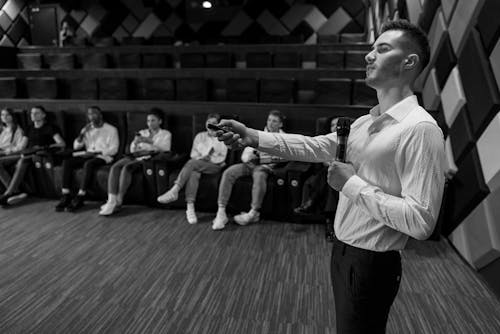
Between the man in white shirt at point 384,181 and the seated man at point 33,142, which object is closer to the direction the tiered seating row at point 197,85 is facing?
the man in white shirt

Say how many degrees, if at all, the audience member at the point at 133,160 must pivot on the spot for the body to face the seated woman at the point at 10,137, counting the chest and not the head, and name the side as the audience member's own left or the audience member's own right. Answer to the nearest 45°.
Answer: approximately 90° to the audience member's own right

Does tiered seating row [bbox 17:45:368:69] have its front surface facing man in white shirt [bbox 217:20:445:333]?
yes

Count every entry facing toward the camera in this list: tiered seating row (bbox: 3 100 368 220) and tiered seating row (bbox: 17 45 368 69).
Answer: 2

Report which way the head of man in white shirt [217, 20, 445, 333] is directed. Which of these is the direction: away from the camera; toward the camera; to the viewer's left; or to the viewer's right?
to the viewer's left

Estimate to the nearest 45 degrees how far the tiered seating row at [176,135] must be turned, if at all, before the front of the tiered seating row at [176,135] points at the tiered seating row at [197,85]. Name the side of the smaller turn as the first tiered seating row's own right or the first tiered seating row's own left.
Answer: approximately 180°

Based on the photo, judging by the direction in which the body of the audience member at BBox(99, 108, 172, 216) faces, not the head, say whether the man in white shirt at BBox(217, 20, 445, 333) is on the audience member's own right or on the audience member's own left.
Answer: on the audience member's own left

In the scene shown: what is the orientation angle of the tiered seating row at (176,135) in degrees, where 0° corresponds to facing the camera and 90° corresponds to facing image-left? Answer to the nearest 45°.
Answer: approximately 0°

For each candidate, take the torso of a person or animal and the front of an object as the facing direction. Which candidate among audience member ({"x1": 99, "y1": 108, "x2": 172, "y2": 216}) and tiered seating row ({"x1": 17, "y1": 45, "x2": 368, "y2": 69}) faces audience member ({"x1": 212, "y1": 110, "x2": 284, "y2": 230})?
the tiered seating row

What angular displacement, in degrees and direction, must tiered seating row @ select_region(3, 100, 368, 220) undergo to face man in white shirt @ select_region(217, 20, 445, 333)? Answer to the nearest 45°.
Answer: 0° — it already faces them

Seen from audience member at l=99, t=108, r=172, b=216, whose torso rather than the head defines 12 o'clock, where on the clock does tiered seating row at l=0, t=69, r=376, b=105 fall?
The tiered seating row is roughly at 6 o'clock from the audience member.

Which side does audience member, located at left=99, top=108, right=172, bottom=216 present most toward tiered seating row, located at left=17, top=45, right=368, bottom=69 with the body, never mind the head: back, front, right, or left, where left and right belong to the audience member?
back
